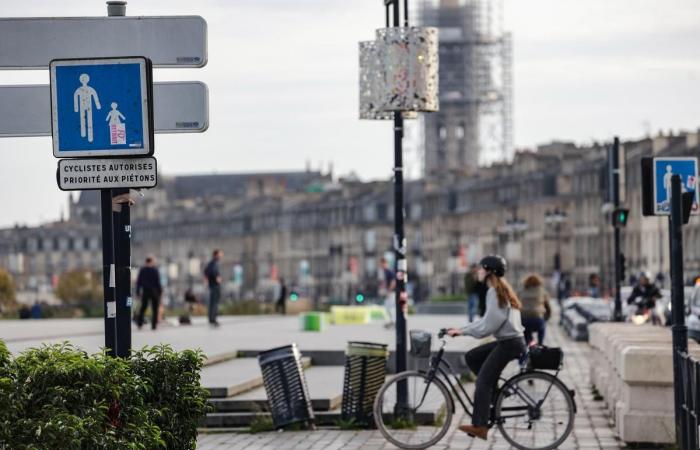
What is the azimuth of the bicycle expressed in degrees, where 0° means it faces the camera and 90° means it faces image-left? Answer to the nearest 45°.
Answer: approximately 90°

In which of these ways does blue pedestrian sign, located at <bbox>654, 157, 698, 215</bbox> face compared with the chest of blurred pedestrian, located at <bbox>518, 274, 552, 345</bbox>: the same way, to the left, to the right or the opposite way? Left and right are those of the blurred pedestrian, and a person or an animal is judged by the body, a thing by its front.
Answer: the opposite way

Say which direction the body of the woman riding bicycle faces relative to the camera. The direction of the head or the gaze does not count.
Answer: to the viewer's left

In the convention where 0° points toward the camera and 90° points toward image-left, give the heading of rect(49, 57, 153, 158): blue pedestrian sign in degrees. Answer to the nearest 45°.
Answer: approximately 0°

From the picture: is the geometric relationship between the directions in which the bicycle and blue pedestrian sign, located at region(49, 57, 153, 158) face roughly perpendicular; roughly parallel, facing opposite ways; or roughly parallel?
roughly perpendicular

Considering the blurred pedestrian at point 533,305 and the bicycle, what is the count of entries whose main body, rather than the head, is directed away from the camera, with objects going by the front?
1

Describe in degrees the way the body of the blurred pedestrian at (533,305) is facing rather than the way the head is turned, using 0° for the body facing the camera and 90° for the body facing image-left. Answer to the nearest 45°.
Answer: approximately 180°

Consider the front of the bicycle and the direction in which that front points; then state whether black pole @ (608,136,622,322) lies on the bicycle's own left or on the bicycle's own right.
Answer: on the bicycle's own right
